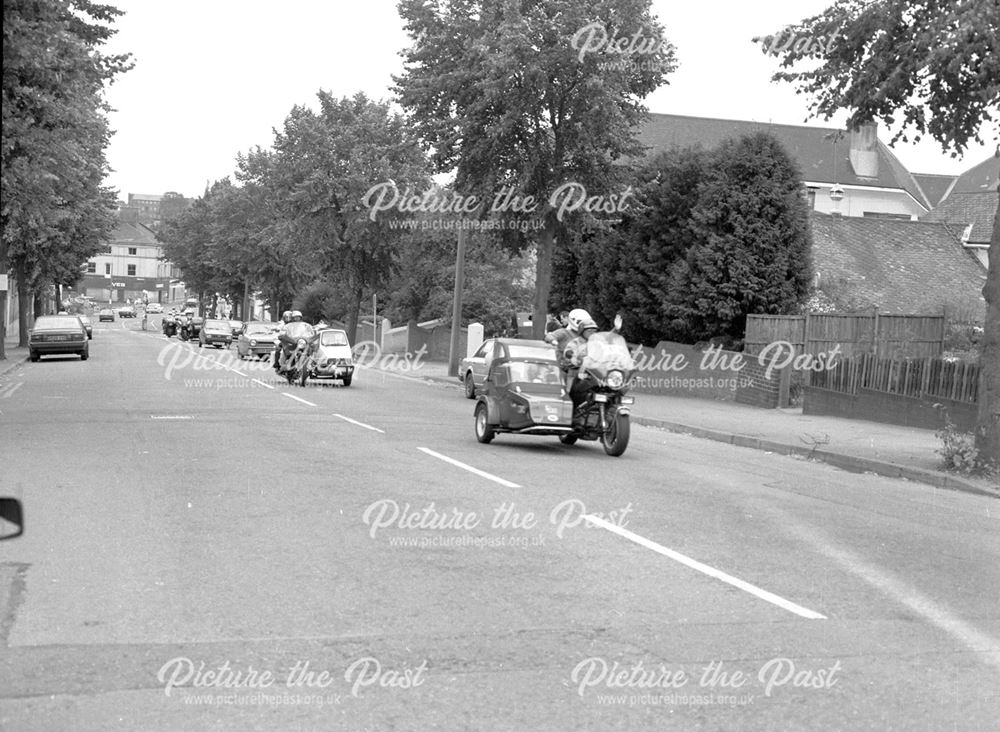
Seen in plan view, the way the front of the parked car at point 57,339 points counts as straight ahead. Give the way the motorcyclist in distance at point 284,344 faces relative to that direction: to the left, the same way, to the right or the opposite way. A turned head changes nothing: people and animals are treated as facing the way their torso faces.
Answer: the opposite way

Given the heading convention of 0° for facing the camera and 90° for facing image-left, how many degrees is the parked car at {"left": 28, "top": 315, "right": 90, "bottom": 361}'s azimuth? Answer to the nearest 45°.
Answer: approximately 180°

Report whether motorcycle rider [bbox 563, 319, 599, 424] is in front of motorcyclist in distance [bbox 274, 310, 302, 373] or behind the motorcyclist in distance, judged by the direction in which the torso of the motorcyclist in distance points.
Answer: in front

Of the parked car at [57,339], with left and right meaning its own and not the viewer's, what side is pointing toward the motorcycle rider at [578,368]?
back

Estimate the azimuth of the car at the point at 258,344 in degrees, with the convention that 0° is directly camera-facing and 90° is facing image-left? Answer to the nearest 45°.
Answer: approximately 315°

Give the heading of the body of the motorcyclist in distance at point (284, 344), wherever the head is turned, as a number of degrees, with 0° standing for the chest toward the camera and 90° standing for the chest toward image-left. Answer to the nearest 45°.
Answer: approximately 0°

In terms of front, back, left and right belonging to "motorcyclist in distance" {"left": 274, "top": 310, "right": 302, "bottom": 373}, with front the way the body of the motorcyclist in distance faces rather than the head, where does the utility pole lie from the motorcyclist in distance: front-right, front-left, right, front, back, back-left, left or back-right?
back-left

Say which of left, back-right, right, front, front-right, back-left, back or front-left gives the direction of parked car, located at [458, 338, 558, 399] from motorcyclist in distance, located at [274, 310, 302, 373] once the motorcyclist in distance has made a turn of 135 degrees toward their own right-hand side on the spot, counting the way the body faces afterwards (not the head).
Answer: back

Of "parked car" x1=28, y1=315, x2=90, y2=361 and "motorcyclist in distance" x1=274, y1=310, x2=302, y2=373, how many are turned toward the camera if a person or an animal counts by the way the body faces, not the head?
1

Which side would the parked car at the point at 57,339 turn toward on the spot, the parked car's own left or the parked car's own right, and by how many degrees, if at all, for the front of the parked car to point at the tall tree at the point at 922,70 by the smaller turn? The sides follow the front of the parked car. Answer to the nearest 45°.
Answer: approximately 180°

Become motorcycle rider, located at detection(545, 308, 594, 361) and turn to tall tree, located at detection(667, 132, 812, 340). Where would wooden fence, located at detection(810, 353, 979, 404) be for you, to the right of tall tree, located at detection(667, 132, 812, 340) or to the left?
right
